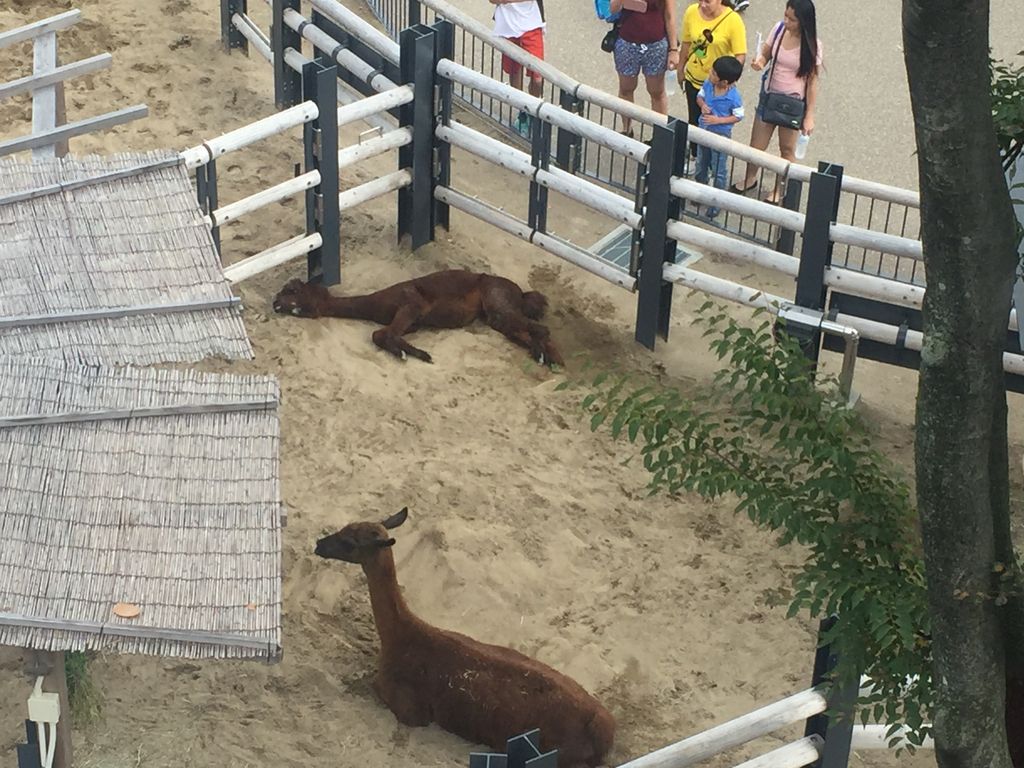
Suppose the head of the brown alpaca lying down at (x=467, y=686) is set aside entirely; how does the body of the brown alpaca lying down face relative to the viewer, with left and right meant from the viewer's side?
facing away from the viewer and to the left of the viewer

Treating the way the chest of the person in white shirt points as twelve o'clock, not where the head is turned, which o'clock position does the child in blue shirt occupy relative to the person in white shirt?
The child in blue shirt is roughly at 10 o'clock from the person in white shirt.

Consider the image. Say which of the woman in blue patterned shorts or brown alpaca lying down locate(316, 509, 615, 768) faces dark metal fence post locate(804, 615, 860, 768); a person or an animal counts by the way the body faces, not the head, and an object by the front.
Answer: the woman in blue patterned shorts

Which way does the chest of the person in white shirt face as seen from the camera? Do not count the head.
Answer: toward the camera

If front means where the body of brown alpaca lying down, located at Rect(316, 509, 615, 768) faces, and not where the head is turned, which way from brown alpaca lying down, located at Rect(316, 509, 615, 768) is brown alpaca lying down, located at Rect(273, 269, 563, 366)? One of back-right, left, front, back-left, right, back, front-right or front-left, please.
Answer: front-right

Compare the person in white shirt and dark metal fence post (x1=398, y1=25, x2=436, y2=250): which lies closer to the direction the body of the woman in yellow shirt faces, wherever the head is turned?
the dark metal fence post

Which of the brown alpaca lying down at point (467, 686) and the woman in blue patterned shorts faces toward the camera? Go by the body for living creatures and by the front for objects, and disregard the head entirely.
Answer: the woman in blue patterned shorts

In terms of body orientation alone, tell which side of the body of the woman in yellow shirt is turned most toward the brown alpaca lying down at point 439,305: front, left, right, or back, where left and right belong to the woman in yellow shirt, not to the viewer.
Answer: front

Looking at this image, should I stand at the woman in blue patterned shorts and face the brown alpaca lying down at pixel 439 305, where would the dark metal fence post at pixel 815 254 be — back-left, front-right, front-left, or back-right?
front-left

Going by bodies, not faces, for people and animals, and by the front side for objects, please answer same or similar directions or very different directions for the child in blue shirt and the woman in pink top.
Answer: same or similar directions

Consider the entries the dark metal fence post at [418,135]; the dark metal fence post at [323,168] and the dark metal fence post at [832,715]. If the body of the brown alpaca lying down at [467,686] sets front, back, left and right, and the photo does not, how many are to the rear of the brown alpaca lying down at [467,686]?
1

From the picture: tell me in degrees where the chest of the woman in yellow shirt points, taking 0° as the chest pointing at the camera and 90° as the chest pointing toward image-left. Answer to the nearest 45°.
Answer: approximately 45°

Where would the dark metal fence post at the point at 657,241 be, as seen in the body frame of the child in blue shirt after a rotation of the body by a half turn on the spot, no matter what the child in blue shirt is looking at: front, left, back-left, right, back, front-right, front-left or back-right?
back-right

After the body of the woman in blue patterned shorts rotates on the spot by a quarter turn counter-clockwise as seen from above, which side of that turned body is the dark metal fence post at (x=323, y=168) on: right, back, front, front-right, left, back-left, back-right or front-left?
back-right
